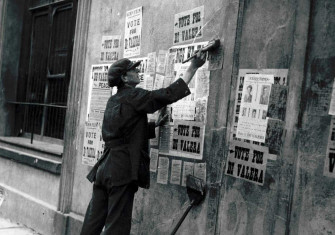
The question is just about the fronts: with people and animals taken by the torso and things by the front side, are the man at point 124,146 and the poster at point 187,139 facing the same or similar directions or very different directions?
very different directions

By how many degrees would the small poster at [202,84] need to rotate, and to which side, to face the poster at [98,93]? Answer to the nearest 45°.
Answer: approximately 90° to its right

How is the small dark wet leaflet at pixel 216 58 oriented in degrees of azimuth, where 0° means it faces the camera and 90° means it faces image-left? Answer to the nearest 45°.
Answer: approximately 0°

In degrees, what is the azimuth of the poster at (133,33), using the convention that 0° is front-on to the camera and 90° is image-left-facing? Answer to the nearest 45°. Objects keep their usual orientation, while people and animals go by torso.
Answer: approximately 45°

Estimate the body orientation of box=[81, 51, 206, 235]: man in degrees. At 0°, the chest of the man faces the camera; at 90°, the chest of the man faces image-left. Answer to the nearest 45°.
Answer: approximately 225°

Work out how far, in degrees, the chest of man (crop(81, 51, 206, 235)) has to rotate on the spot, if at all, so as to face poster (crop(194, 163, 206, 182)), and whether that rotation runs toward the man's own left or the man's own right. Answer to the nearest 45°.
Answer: approximately 45° to the man's own right
